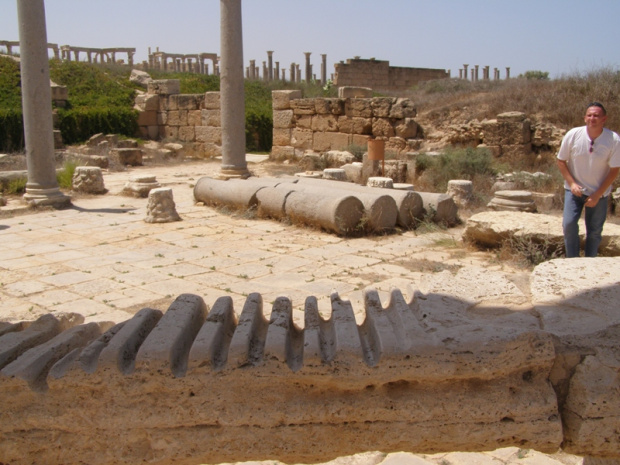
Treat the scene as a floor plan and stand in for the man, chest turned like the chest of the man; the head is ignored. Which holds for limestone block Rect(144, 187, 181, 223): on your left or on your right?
on your right

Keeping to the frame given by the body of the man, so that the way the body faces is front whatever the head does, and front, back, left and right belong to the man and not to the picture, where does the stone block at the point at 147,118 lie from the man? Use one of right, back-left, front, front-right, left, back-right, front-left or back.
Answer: back-right

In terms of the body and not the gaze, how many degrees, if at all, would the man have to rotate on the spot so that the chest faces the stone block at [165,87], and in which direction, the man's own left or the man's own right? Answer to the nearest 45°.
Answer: approximately 135° to the man's own right

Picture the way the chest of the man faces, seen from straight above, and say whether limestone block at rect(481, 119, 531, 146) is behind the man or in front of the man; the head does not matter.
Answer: behind

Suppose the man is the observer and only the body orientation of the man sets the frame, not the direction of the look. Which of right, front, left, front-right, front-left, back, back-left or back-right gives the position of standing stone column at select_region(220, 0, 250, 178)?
back-right

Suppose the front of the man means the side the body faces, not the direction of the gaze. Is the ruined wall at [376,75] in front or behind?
behind

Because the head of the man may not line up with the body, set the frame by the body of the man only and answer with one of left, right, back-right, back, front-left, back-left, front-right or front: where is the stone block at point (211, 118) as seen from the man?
back-right
